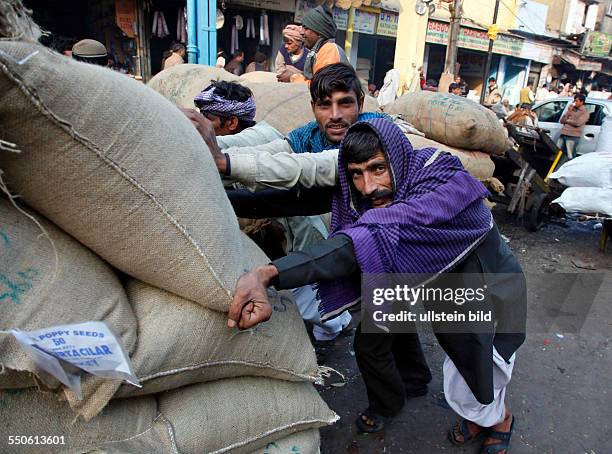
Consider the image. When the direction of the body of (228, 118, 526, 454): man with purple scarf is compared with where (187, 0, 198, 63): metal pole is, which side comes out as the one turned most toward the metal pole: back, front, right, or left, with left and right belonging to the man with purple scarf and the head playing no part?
right

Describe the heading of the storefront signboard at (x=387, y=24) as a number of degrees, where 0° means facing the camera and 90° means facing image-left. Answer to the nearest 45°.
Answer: approximately 0°

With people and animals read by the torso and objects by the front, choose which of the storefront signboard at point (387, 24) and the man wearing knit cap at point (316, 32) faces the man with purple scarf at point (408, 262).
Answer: the storefront signboard

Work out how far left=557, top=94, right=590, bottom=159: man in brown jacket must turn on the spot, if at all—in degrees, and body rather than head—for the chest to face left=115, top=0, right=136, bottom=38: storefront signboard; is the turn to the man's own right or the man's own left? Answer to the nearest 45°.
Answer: approximately 45° to the man's own right

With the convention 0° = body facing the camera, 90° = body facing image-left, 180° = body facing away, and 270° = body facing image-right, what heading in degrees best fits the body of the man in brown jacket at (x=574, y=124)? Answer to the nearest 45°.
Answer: approximately 45°

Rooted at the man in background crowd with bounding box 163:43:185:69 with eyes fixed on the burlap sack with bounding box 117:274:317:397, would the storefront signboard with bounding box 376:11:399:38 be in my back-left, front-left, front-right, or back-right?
back-left

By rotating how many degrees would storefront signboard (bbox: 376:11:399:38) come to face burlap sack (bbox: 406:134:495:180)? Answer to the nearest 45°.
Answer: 0° — it already faces it

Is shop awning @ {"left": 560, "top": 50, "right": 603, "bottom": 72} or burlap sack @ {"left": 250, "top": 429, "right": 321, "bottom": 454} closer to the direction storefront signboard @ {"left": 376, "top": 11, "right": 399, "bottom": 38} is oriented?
the burlap sack

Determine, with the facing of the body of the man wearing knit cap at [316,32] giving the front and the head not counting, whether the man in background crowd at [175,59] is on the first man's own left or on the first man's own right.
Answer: on the first man's own right
